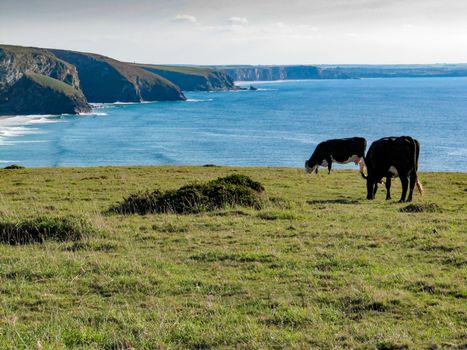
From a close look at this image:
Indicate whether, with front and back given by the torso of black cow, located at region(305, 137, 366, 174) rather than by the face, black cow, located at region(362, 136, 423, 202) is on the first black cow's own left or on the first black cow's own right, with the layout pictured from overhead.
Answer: on the first black cow's own left

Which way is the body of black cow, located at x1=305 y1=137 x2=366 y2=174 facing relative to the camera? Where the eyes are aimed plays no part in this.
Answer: to the viewer's left
